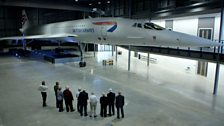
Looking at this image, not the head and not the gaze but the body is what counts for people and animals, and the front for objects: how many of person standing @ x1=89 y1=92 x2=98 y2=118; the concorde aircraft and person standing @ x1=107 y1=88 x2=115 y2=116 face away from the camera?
2

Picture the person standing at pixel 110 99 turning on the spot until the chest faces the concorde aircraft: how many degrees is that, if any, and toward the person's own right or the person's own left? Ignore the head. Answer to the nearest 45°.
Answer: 0° — they already face it

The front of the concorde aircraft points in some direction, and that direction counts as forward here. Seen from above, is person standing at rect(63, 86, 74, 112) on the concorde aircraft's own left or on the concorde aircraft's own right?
on the concorde aircraft's own right

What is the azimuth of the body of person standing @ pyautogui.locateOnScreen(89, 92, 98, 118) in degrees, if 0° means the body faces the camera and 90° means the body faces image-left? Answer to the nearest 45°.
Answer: approximately 180°

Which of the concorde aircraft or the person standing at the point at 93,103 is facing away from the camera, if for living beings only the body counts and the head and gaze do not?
the person standing

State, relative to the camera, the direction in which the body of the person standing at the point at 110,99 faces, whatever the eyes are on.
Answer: away from the camera

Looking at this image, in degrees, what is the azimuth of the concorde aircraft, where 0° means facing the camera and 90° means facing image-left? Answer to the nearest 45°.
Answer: approximately 315°

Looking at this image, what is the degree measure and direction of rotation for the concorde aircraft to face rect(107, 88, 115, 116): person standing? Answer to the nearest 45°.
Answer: approximately 45° to its right
